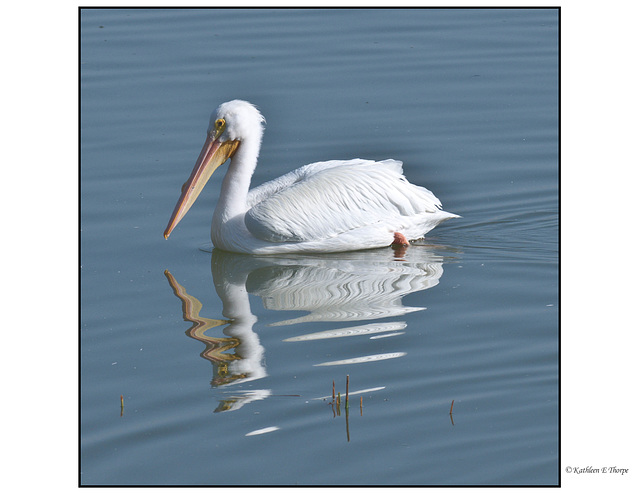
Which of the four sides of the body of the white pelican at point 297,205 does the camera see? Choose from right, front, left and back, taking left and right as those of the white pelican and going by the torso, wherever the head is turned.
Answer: left
